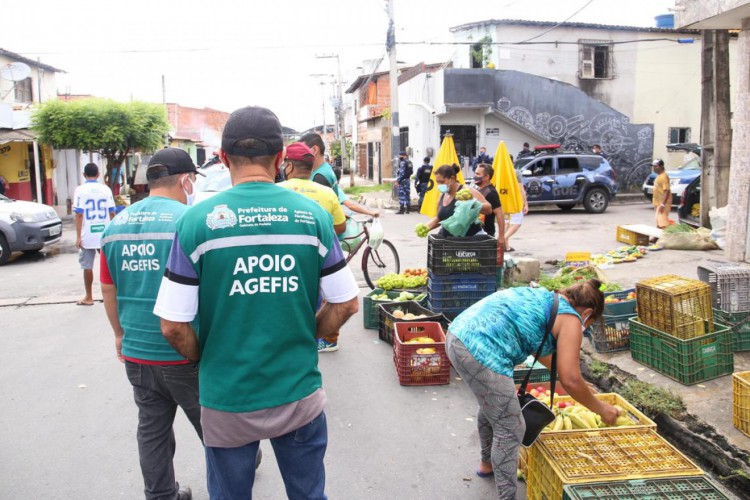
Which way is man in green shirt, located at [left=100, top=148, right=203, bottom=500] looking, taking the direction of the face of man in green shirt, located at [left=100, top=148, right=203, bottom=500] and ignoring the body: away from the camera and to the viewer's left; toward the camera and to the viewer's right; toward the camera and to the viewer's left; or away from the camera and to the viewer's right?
away from the camera and to the viewer's right

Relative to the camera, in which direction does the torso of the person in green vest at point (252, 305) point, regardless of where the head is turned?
away from the camera

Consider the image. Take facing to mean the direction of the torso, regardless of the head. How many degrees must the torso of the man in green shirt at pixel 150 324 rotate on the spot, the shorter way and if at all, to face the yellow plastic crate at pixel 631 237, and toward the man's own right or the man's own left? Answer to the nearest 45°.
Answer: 0° — they already face it

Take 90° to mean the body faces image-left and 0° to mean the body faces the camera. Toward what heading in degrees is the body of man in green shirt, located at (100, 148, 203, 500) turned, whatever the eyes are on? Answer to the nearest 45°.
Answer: approximately 225°

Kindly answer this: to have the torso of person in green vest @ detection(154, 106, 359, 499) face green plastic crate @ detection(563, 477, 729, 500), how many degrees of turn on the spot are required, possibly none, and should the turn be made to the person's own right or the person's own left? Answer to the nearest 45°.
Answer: approximately 90° to the person's own right

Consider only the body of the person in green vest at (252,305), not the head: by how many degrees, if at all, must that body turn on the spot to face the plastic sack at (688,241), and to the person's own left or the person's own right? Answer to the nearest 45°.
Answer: approximately 45° to the person's own right
